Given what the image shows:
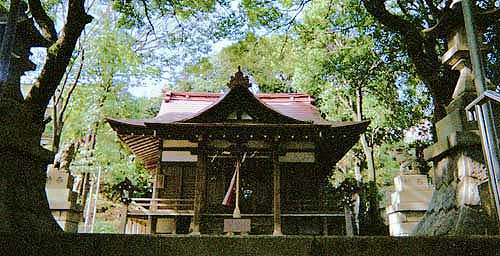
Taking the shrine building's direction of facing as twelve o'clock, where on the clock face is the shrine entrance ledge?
The shrine entrance ledge is roughly at 12 o'clock from the shrine building.

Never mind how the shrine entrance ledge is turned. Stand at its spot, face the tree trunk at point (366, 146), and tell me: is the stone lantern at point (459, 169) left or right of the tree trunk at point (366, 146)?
right

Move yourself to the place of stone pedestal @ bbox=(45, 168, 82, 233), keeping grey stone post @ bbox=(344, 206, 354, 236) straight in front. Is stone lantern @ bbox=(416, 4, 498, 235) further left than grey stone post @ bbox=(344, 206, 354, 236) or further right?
right

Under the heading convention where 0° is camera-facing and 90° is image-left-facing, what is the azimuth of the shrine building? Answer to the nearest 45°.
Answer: approximately 0°

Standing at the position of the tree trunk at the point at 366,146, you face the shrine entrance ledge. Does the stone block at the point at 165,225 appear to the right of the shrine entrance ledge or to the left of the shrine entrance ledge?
right
